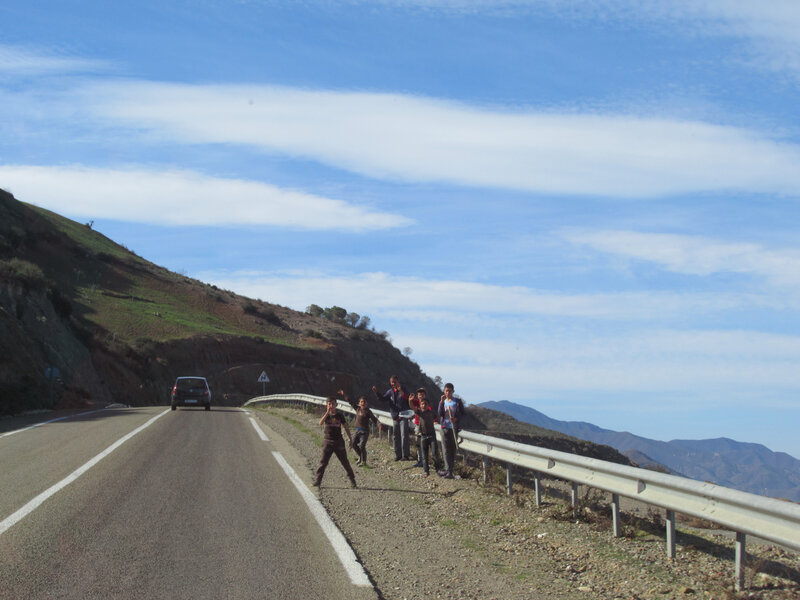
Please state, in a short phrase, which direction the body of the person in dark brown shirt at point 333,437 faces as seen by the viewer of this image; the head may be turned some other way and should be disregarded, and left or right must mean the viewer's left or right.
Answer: facing the viewer

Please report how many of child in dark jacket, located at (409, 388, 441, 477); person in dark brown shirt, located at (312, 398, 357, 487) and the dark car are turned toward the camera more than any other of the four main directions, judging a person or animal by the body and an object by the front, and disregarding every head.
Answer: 2

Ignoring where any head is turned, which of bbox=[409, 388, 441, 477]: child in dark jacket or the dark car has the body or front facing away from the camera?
the dark car

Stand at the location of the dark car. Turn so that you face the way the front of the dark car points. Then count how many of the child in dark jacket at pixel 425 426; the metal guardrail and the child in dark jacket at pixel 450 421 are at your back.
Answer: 3

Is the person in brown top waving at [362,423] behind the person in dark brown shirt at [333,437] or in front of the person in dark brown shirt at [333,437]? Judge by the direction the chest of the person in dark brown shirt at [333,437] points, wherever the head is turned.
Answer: behind

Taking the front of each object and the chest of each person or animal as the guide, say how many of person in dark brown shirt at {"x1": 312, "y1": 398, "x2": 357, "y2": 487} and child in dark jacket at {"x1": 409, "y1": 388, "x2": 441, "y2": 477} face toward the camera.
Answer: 2

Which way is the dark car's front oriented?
away from the camera

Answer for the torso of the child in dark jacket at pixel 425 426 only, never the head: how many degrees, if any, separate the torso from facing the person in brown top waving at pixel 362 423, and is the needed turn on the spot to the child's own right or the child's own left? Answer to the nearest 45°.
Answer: approximately 135° to the child's own right

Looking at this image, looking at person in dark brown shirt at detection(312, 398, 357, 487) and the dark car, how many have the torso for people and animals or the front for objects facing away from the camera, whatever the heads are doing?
1

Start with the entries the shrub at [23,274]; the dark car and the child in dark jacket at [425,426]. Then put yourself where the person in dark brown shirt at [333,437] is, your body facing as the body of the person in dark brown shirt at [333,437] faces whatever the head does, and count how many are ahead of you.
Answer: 0

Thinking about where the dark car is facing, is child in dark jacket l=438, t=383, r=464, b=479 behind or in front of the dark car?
behind

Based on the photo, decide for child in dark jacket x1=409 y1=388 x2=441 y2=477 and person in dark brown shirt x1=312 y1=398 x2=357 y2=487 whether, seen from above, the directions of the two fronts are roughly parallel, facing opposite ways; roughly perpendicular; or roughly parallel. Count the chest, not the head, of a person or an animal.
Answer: roughly parallel

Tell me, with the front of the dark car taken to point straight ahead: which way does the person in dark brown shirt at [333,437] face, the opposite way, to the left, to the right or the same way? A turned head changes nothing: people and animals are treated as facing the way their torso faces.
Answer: the opposite way
